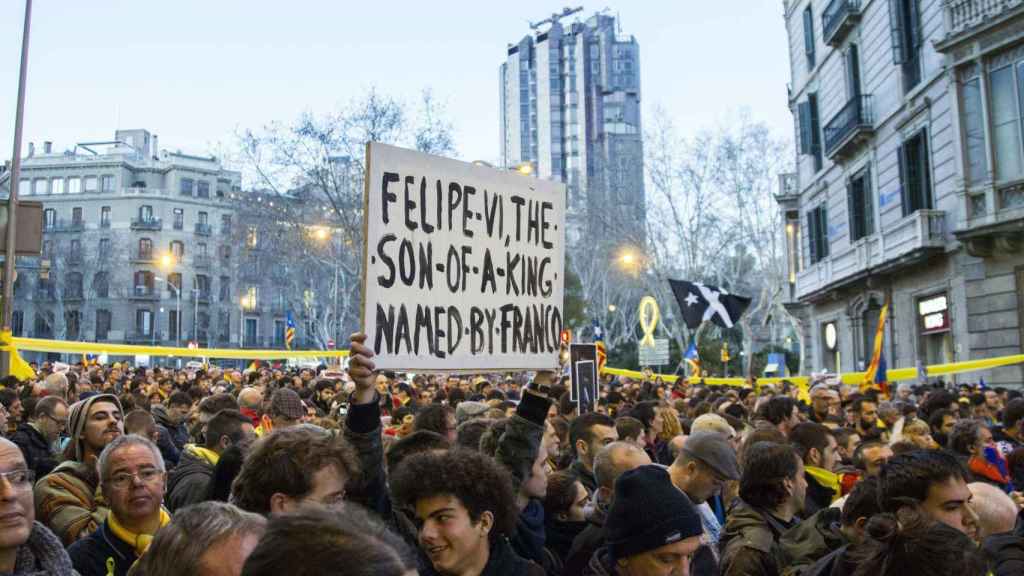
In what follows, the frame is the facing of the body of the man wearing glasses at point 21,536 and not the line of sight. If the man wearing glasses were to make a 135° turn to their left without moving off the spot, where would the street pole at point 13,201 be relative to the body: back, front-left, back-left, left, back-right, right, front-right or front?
front-left

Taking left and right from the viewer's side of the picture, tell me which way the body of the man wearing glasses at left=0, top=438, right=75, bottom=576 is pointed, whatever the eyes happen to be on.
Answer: facing the viewer

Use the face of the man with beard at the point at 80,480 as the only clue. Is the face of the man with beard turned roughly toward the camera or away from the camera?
toward the camera

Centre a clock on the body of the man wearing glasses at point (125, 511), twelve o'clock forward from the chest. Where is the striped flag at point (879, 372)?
The striped flag is roughly at 8 o'clock from the man wearing glasses.

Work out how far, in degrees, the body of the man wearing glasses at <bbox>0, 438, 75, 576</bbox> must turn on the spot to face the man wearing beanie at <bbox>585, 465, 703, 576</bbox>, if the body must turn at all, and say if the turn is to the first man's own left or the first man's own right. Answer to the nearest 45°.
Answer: approximately 45° to the first man's own left

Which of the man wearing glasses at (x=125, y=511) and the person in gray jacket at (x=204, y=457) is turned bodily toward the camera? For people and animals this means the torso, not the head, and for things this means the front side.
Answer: the man wearing glasses

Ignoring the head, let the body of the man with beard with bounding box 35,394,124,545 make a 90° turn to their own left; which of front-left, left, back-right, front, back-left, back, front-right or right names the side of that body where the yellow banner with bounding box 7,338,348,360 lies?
front-left

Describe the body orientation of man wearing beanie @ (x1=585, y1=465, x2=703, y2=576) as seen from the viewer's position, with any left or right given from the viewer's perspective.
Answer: facing the viewer and to the right of the viewer

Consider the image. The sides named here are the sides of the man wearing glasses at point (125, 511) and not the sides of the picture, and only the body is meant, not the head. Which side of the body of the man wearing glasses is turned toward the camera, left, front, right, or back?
front

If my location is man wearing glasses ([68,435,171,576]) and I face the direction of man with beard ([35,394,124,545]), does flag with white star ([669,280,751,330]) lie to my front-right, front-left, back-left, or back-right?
front-right
